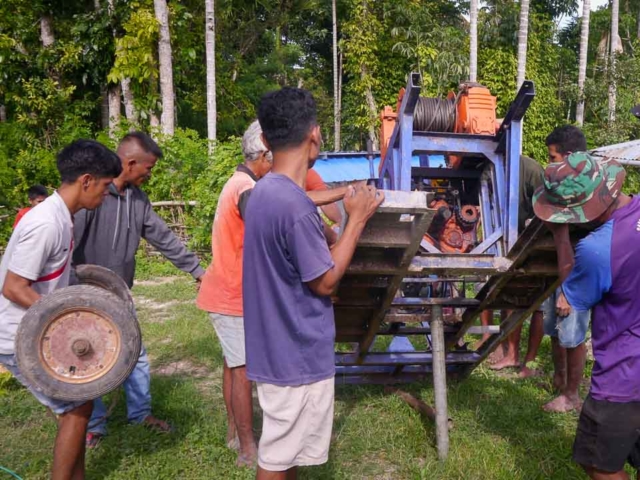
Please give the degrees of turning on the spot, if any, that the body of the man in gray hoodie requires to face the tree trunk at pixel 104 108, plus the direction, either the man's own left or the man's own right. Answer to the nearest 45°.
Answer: approximately 135° to the man's own left

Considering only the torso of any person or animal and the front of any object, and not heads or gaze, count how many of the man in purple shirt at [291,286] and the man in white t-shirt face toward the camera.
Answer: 0

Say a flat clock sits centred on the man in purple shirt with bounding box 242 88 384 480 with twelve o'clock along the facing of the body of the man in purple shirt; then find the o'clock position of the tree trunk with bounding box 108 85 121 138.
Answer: The tree trunk is roughly at 10 o'clock from the man in purple shirt.

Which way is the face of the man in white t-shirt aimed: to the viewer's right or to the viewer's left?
to the viewer's right

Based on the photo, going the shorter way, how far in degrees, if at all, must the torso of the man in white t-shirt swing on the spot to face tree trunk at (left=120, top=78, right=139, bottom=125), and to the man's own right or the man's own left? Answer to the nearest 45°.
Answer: approximately 90° to the man's own left

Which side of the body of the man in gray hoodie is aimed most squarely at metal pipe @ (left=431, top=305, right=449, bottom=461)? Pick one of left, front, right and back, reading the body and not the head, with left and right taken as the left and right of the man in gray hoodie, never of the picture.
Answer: front

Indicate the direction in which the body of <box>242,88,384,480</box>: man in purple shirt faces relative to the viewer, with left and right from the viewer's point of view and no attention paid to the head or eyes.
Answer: facing away from the viewer and to the right of the viewer

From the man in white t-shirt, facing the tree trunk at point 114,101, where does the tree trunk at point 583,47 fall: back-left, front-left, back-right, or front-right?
front-right

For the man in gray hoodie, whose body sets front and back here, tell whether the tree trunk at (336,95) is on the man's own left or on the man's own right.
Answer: on the man's own left

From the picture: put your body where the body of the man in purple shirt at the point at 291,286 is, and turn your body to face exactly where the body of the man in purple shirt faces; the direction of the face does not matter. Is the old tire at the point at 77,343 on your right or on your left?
on your left

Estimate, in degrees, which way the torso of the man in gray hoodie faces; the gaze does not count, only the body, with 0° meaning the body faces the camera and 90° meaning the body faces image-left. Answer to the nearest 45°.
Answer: approximately 315°

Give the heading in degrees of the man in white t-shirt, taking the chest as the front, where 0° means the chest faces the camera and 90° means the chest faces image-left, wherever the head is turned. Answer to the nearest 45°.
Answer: approximately 270°

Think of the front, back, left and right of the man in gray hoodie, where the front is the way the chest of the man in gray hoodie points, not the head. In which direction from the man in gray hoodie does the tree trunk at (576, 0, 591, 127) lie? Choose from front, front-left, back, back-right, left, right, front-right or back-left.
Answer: left

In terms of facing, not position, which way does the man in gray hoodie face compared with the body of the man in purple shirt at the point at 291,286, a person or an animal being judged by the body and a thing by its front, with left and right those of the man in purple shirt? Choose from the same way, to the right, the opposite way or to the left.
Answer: to the right

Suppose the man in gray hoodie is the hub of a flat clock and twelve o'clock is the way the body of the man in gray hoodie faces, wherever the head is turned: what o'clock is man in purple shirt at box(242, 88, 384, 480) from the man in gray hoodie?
The man in purple shirt is roughly at 1 o'clock from the man in gray hoodie.
